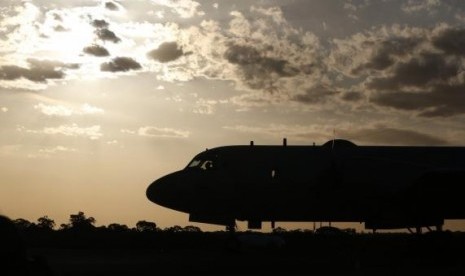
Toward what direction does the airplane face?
to the viewer's left
